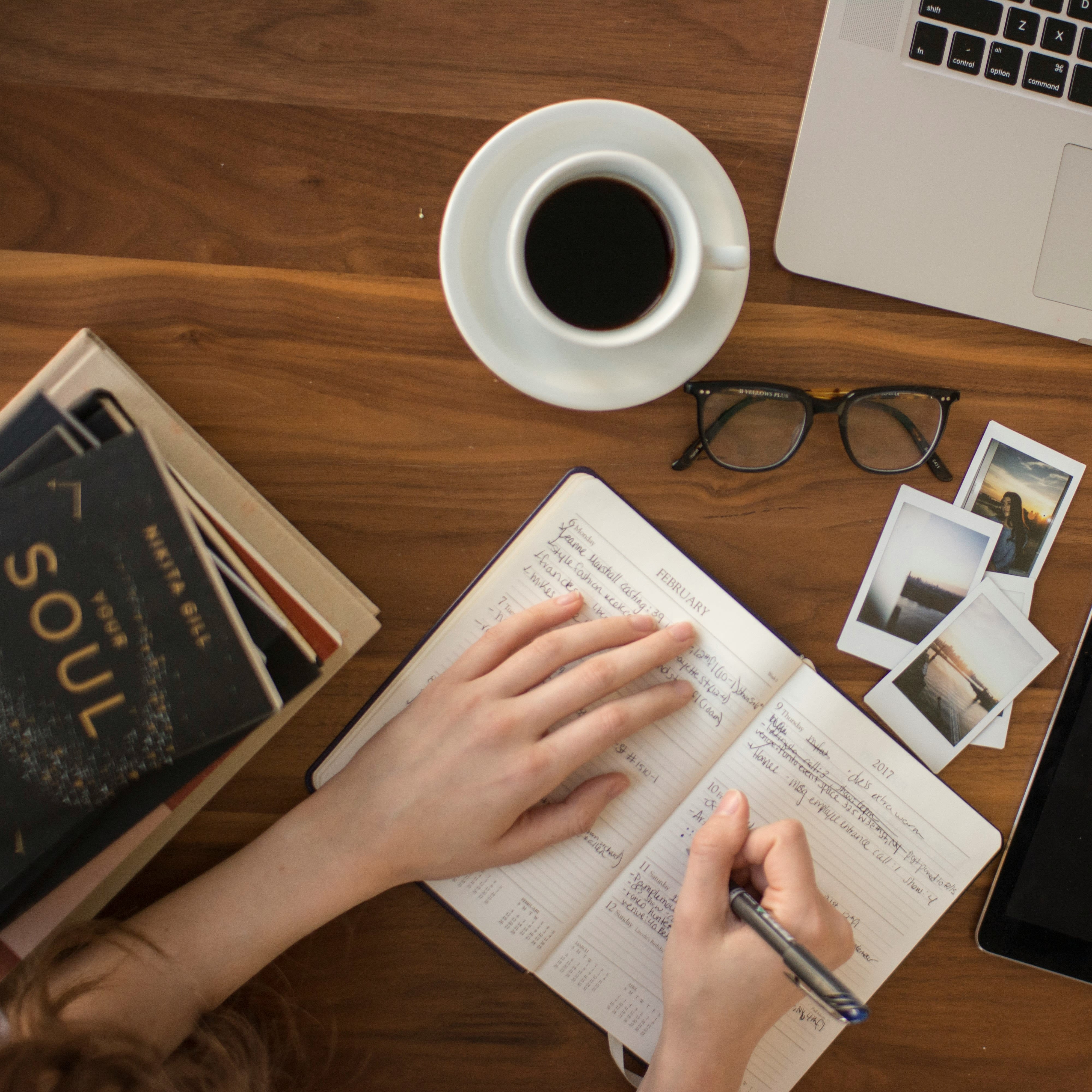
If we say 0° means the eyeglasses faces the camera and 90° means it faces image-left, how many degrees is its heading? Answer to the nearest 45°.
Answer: approximately 0°

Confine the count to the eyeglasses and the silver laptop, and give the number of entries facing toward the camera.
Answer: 2
